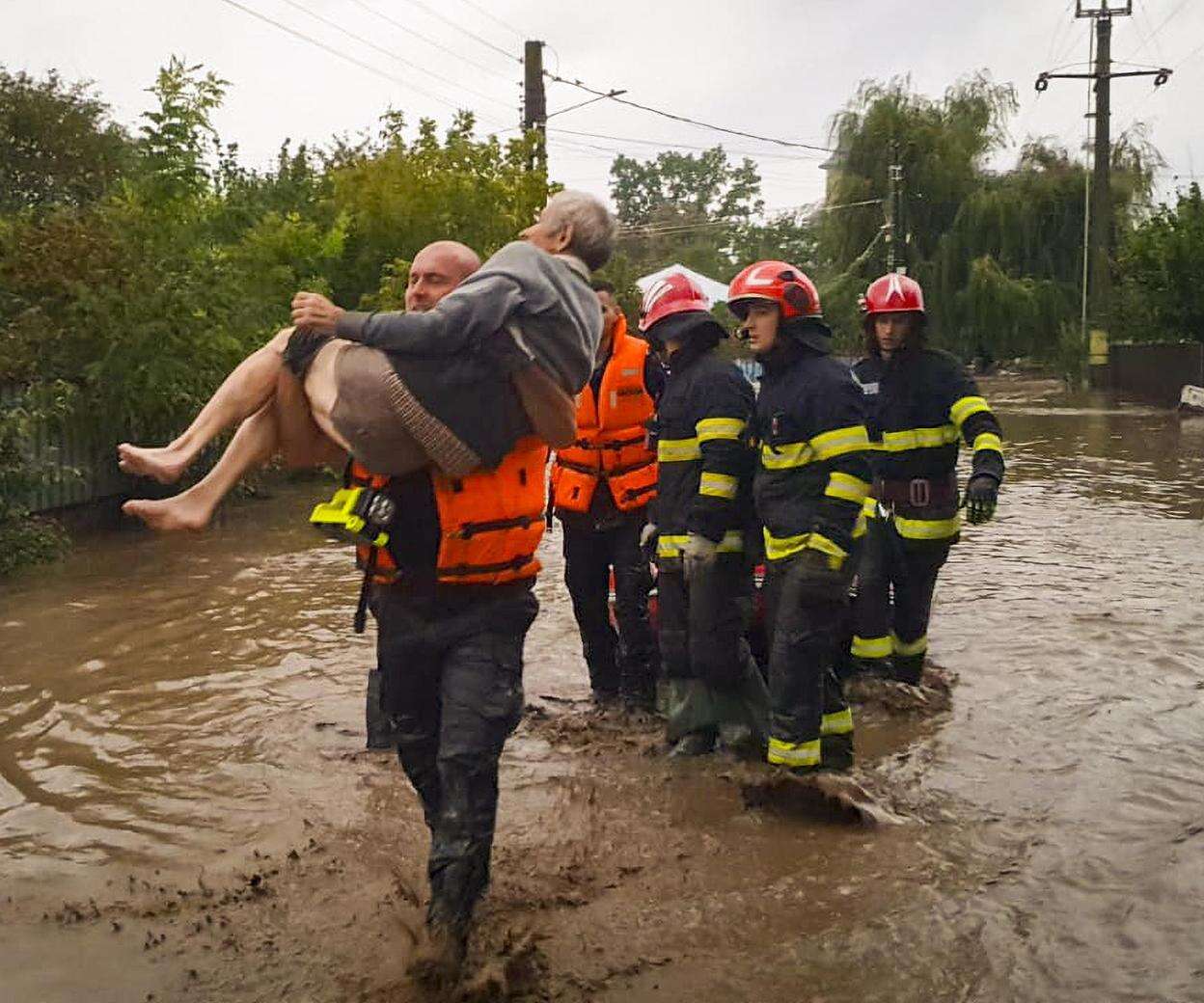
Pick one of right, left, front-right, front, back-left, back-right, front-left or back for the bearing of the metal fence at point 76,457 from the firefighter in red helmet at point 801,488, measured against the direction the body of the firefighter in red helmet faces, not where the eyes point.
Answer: right

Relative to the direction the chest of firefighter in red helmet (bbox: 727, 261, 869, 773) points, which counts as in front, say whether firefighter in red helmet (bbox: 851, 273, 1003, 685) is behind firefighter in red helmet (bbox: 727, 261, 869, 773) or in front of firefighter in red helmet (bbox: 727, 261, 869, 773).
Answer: behind

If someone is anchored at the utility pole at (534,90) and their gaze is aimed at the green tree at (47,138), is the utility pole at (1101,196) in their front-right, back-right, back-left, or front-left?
back-left

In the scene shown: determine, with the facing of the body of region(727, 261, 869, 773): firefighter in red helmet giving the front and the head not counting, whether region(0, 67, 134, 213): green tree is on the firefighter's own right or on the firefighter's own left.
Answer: on the firefighter's own right

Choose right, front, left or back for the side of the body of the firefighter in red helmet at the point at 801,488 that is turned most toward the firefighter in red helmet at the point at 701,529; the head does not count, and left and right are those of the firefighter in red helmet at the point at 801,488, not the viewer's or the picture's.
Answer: right

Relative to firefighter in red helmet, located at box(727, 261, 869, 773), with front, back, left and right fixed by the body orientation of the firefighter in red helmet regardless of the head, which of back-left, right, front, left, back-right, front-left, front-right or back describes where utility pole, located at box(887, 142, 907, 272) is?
back-right

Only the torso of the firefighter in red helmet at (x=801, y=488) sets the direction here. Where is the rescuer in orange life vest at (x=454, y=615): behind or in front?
in front

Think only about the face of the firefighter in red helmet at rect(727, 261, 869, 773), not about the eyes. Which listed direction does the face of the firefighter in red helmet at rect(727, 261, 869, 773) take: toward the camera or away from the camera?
toward the camera

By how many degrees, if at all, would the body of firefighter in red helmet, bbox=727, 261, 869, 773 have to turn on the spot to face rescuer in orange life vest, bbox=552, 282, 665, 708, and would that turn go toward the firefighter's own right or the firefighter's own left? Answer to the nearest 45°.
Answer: approximately 90° to the firefighter's own right

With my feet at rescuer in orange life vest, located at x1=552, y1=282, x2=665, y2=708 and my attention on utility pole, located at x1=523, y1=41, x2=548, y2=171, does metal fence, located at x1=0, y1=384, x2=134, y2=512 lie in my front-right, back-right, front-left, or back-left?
front-left

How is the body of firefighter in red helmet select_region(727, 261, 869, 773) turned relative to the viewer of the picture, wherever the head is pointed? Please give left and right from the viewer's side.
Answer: facing the viewer and to the left of the viewer
